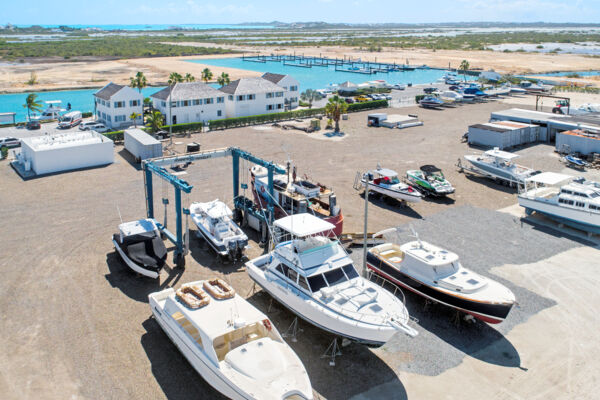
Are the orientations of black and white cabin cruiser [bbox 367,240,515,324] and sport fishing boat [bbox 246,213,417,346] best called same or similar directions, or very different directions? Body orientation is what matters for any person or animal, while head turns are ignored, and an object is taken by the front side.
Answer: same or similar directions

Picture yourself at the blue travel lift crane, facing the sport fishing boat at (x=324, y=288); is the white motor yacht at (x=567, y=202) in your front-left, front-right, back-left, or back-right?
front-left

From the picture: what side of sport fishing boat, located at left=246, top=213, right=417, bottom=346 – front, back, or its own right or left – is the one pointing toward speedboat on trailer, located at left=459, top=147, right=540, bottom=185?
left

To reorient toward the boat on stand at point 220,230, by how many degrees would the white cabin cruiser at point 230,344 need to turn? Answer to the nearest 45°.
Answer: approximately 135° to its left

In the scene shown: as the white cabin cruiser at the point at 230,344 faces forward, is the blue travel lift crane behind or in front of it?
behind

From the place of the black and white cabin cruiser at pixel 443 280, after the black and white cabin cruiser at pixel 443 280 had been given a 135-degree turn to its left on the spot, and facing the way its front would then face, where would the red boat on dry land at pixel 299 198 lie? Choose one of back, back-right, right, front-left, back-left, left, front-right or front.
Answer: front-left

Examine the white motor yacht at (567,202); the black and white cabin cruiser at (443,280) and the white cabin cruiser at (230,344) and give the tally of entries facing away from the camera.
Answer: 0

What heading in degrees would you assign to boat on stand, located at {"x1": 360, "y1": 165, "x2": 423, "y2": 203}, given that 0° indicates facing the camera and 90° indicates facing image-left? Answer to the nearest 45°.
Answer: approximately 315°

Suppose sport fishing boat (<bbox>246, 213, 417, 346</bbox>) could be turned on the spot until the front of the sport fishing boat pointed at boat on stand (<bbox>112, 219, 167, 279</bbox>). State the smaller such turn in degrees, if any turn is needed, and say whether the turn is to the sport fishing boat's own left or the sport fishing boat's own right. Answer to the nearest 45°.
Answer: approximately 180°
